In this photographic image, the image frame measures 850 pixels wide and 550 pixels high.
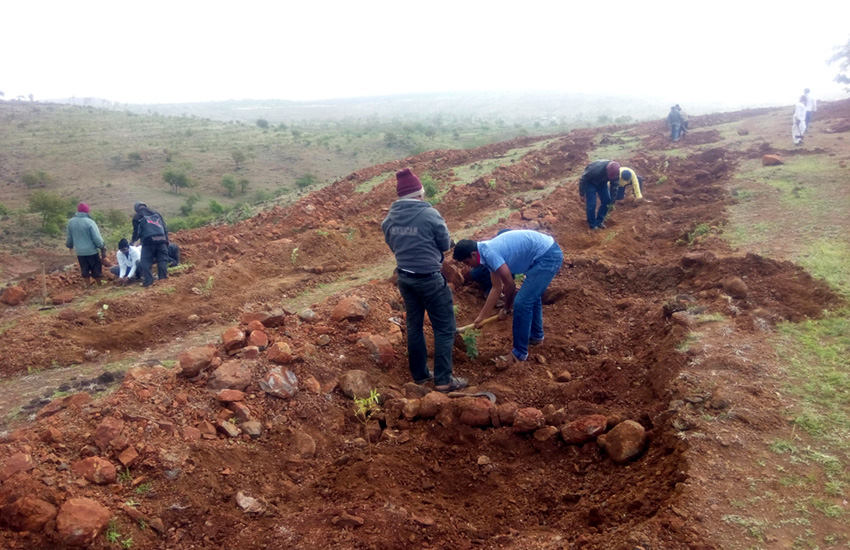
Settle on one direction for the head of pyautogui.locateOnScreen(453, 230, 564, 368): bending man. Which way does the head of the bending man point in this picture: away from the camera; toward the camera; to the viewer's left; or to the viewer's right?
to the viewer's left

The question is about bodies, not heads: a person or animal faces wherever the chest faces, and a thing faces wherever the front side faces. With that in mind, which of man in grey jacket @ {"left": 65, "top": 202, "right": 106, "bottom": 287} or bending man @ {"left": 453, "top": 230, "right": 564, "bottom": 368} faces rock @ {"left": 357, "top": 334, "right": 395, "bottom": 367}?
the bending man

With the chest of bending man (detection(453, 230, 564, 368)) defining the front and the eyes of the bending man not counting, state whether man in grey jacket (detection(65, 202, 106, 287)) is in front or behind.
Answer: in front

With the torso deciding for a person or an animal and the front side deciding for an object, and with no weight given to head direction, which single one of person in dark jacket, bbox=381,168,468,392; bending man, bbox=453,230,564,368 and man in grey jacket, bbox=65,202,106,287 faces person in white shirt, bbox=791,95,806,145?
the person in dark jacket

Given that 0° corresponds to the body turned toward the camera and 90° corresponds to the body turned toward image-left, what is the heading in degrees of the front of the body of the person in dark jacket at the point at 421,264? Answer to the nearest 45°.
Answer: approximately 225°

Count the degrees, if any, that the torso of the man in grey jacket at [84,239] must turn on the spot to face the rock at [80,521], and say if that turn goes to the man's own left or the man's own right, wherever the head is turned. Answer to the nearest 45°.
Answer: approximately 180°

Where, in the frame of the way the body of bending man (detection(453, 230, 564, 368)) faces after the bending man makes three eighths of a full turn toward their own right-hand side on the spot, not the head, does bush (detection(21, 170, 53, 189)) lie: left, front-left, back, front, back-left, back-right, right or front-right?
left

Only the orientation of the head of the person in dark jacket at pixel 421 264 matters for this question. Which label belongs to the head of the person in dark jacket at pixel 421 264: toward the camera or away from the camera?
away from the camera

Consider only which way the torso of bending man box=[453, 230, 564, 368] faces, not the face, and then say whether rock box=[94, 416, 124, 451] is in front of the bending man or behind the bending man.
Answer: in front

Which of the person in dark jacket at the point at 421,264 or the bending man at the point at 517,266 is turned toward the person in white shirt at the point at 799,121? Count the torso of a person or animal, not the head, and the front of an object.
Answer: the person in dark jacket

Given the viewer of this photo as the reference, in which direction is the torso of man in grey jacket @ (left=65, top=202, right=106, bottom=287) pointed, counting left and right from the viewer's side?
facing away from the viewer

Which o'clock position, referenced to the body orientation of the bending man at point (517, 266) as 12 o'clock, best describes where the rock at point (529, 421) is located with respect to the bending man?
The rock is roughly at 9 o'clock from the bending man.

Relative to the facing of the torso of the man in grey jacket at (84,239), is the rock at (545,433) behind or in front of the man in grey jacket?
behind

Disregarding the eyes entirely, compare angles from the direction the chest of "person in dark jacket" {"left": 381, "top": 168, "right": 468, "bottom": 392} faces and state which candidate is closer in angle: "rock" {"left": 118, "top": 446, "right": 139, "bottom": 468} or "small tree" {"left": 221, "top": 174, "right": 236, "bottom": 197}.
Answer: the small tree

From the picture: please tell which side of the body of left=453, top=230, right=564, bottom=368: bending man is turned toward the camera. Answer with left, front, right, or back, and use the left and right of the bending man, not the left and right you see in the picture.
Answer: left

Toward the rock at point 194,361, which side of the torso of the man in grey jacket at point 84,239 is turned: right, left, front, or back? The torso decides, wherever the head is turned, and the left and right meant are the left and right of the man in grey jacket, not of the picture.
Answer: back

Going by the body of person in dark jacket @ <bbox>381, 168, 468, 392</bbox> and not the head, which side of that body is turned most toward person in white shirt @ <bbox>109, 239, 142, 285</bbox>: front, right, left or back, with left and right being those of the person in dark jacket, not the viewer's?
left
